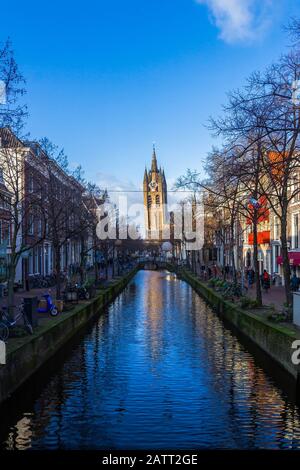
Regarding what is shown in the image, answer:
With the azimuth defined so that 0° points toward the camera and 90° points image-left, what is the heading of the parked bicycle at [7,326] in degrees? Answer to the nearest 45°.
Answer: approximately 270°

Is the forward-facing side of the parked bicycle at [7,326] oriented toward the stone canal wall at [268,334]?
yes
